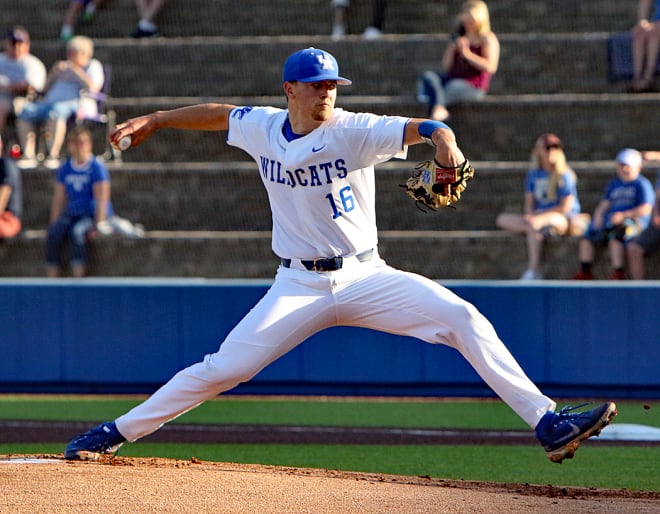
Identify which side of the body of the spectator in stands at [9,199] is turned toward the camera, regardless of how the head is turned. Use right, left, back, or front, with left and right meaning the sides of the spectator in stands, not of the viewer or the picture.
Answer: front

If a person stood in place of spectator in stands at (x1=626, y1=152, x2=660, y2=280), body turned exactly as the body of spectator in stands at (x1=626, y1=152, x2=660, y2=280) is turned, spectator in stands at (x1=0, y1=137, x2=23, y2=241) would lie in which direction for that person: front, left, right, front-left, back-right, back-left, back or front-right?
front-right

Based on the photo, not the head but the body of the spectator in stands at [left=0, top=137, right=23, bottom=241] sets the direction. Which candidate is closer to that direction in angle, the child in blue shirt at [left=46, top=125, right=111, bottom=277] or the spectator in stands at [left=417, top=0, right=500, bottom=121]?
the child in blue shirt

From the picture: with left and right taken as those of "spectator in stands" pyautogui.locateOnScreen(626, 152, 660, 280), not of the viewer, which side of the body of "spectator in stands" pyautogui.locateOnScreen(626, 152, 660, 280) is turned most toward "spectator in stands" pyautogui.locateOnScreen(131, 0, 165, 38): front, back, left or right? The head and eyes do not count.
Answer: right

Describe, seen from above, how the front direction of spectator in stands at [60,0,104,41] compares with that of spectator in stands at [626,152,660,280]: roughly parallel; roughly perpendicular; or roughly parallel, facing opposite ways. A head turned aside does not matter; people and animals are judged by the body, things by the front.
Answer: roughly parallel

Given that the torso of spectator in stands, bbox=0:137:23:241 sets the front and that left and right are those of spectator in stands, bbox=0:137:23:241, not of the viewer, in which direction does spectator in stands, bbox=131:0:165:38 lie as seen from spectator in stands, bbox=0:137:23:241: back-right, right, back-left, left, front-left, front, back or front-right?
back-left

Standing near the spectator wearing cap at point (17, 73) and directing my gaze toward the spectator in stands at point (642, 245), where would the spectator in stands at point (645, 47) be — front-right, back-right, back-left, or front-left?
front-left

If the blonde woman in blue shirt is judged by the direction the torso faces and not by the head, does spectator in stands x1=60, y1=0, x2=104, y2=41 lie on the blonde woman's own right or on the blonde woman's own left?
on the blonde woman's own right

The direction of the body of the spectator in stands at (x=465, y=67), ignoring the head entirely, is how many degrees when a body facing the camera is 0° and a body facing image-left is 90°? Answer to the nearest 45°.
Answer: approximately 45°

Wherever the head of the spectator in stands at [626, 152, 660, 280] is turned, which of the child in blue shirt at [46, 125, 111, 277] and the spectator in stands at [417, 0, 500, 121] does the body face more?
the child in blue shirt

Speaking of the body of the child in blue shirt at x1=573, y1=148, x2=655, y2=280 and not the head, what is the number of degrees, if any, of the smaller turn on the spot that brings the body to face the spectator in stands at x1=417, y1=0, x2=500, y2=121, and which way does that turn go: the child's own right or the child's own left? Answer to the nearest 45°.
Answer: approximately 90° to the child's own right

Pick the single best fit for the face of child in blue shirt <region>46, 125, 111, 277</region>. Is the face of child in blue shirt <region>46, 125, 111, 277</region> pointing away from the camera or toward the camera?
toward the camera

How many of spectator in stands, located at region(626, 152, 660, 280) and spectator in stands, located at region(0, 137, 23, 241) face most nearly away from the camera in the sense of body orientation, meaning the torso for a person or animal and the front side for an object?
0

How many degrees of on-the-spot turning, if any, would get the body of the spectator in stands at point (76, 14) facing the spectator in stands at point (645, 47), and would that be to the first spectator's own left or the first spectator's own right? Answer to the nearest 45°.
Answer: approximately 90° to the first spectator's own left

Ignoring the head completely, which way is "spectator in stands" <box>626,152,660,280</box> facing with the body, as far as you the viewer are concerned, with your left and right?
facing the viewer and to the left of the viewer
